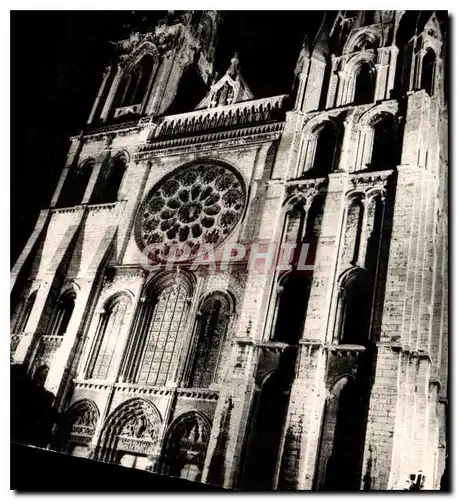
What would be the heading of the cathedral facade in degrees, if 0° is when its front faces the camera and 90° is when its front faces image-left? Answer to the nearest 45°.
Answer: approximately 45°
